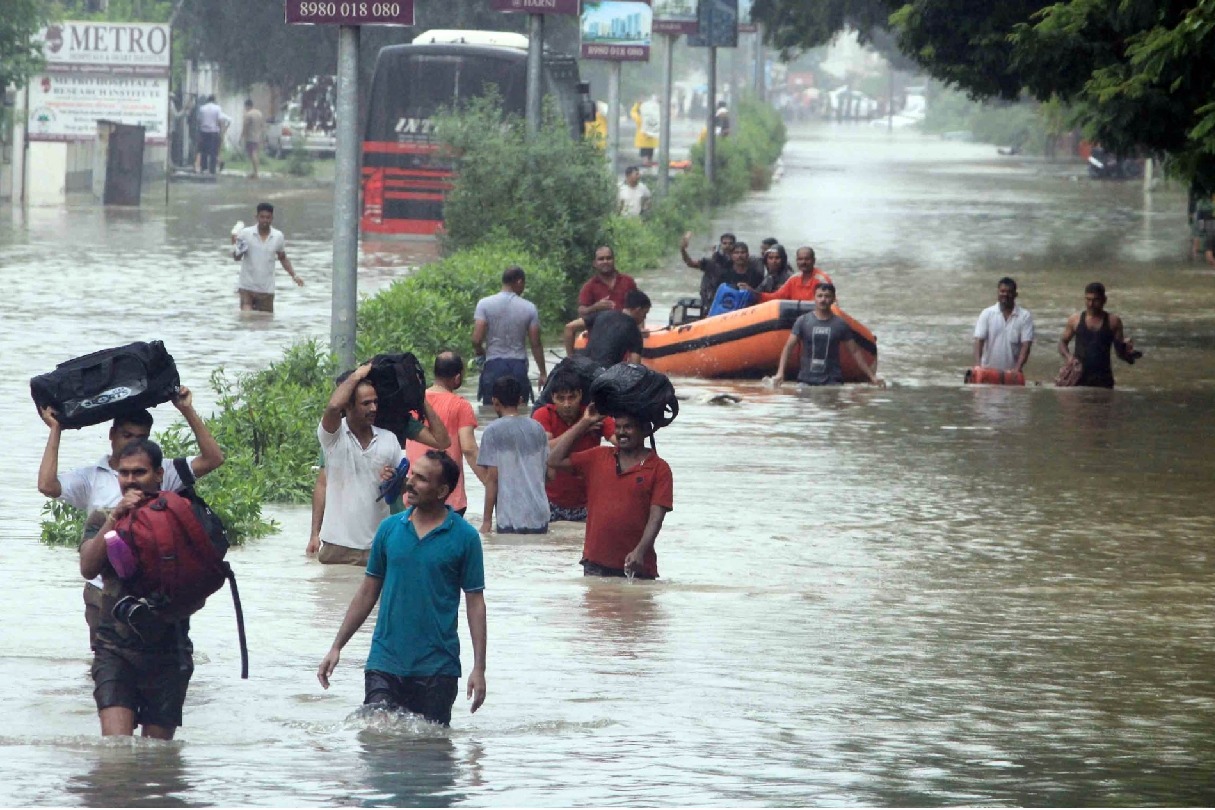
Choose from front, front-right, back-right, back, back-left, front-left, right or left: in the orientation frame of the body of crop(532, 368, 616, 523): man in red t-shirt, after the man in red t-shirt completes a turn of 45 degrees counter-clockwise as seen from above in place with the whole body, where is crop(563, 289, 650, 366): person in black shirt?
back-left

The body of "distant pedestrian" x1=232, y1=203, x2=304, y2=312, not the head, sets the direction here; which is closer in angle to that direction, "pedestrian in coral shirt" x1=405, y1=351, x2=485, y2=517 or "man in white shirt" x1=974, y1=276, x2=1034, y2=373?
the pedestrian in coral shirt

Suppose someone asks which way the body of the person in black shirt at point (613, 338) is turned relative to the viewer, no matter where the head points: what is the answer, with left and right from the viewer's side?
facing away from the viewer and to the right of the viewer

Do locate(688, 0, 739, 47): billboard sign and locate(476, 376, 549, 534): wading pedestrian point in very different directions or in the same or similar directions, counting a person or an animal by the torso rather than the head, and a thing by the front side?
very different directions

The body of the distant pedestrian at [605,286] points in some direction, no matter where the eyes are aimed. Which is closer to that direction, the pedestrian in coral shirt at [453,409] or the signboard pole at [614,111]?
the pedestrian in coral shirt

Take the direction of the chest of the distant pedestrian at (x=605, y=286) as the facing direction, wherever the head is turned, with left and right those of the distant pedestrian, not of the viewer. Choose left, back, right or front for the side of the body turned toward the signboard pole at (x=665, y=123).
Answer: back

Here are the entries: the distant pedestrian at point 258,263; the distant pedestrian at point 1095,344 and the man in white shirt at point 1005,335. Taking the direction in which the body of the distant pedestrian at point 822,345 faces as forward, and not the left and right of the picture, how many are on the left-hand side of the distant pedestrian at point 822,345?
2

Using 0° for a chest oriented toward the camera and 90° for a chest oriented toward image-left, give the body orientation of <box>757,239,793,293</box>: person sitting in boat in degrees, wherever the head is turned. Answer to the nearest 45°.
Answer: approximately 45°

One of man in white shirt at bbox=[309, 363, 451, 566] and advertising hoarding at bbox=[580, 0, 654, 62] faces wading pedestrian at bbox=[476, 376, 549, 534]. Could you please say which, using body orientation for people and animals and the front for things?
the advertising hoarding

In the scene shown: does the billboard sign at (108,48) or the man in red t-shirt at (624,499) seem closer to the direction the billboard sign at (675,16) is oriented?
the man in red t-shirt

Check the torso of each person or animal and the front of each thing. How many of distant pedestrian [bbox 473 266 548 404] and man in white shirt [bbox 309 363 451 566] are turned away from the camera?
1
